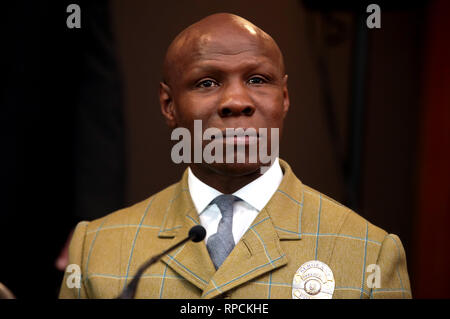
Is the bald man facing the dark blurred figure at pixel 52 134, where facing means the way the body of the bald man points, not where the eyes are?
no

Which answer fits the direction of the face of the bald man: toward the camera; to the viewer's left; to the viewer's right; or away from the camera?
toward the camera

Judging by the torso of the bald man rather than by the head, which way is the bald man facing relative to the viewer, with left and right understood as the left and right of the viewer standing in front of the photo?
facing the viewer
